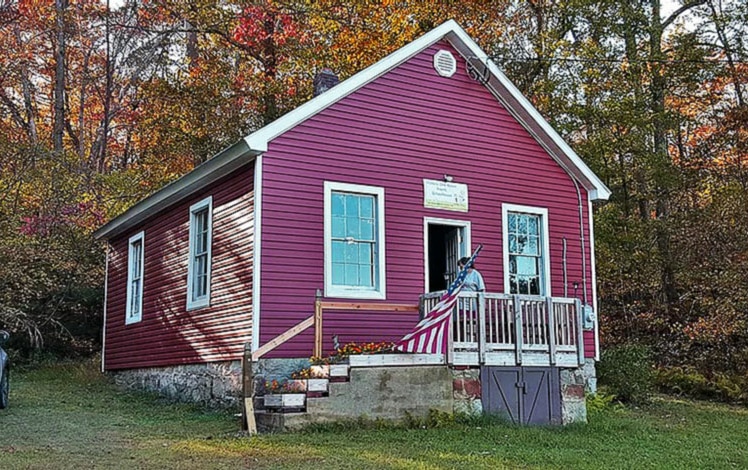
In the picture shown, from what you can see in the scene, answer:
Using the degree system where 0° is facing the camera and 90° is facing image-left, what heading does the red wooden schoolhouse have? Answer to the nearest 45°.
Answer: approximately 315°

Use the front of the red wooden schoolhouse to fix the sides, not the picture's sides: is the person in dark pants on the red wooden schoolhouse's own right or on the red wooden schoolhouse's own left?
on the red wooden schoolhouse's own right

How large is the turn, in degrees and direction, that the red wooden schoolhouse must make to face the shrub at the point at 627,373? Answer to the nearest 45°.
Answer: approximately 90° to its left

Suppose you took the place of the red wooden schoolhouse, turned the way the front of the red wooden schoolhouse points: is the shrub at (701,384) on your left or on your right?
on your left
